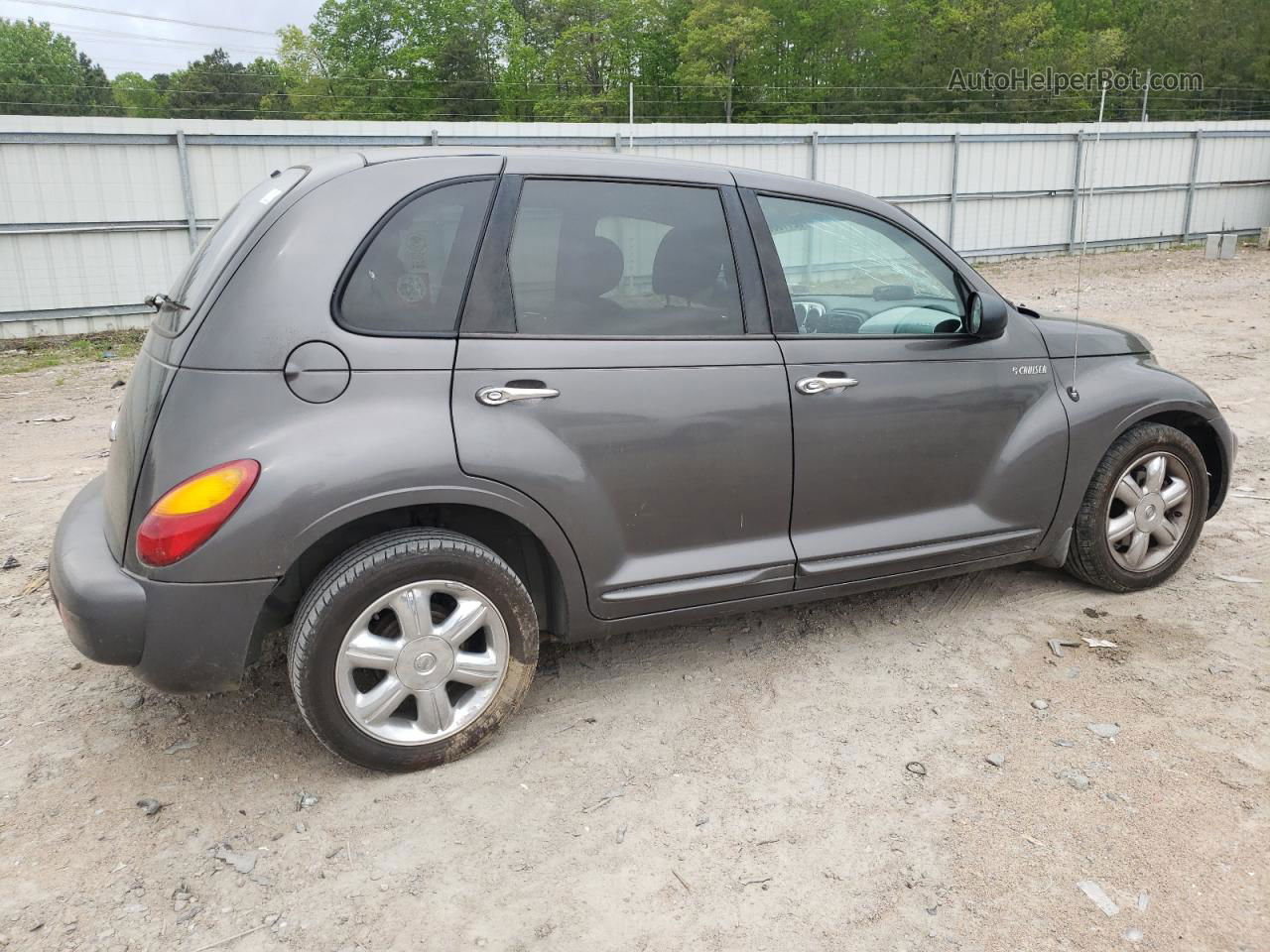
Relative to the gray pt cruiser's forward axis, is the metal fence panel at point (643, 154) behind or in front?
in front

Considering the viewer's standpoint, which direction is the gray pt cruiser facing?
facing away from the viewer and to the right of the viewer
